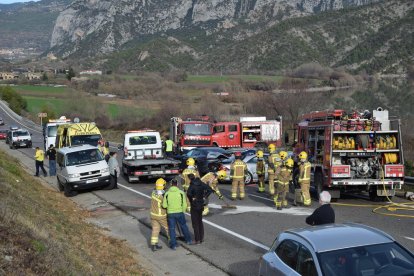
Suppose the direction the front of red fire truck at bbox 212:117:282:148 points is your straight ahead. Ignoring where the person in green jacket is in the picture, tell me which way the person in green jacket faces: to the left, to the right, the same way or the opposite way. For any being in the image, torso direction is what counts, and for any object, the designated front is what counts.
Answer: to the right

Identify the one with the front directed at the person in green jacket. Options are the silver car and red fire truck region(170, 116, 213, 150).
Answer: the red fire truck

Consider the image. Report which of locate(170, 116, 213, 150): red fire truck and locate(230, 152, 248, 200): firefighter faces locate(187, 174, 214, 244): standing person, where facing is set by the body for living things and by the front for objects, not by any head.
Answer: the red fire truck

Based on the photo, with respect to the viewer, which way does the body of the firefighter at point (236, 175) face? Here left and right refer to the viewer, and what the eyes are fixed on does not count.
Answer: facing away from the viewer

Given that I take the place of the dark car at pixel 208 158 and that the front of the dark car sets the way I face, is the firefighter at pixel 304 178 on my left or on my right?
on my left

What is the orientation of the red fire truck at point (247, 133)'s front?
to the viewer's left

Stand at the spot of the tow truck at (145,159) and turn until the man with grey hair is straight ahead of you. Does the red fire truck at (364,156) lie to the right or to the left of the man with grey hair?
left

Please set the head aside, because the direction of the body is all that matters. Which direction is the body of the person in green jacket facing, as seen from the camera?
away from the camera
